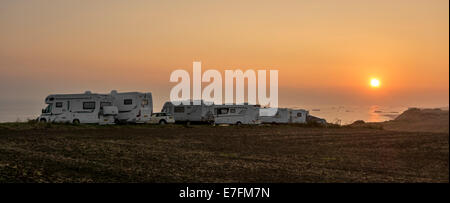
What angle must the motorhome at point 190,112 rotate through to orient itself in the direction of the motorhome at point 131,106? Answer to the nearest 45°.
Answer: approximately 45° to its left

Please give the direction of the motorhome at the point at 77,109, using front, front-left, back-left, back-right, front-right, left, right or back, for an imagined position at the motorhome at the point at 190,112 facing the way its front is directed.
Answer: front-left

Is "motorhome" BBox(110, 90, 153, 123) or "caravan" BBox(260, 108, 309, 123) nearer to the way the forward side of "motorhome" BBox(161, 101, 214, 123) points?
the motorhome

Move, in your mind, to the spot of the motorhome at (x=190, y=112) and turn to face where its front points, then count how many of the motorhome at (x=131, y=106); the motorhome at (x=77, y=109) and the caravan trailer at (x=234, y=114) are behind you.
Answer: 1

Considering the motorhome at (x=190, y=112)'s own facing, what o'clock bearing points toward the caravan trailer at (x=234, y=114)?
the caravan trailer at (x=234, y=114) is roughly at 6 o'clock from the motorhome at (x=190, y=112).

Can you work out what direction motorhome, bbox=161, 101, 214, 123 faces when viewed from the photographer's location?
facing to the left of the viewer

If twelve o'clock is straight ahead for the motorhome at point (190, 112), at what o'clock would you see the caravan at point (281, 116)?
The caravan is roughly at 5 o'clock from the motorhome.
